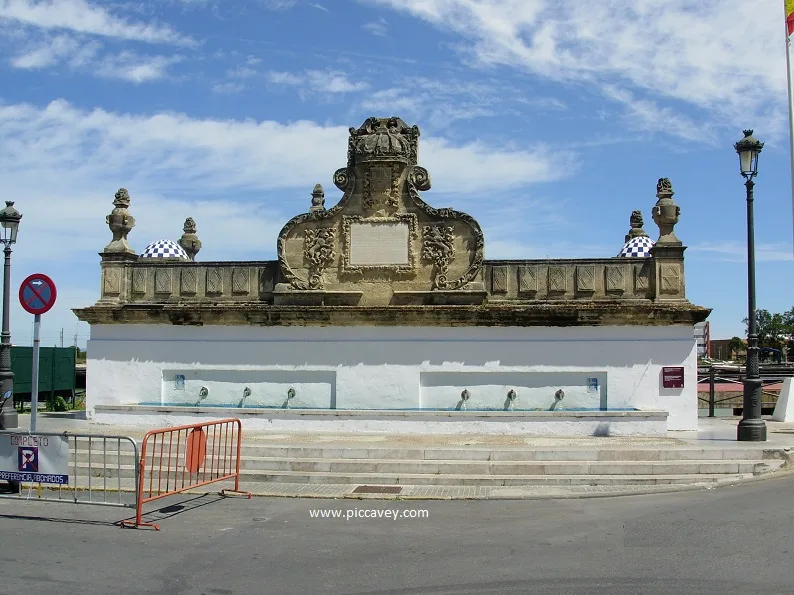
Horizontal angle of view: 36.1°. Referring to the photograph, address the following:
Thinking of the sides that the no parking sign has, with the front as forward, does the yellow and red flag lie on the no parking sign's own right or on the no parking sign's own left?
on the no parking sign's own left

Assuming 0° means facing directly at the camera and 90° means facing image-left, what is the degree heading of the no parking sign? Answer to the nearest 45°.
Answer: approximately 0°

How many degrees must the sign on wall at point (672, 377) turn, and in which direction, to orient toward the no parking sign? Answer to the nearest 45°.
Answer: approximately 45° to its right

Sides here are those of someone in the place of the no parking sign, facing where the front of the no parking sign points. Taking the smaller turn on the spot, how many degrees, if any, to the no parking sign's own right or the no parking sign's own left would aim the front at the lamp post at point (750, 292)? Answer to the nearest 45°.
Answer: approximately 90° to the no parking sign's own left

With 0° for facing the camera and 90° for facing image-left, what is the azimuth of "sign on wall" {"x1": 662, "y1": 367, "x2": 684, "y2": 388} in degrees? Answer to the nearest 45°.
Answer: approximately 0°

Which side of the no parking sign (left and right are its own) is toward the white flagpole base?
left

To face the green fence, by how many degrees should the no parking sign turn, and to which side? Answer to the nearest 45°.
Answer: approximately 180°
